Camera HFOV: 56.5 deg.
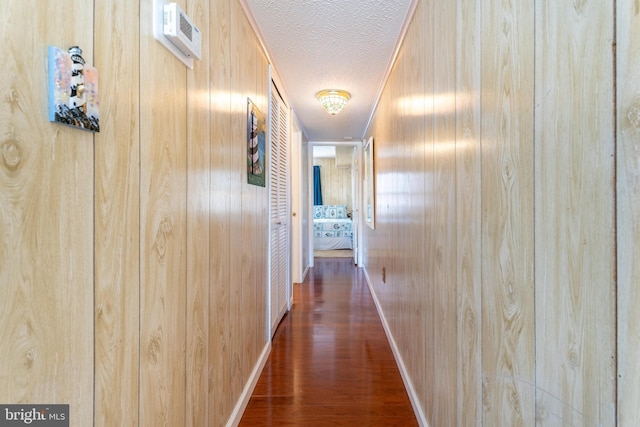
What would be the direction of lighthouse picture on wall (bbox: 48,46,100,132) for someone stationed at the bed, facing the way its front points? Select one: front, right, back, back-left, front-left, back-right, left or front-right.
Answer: front

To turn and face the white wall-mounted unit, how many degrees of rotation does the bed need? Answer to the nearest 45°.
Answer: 0° — it already faces it

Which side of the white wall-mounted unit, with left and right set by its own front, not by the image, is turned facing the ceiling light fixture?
left

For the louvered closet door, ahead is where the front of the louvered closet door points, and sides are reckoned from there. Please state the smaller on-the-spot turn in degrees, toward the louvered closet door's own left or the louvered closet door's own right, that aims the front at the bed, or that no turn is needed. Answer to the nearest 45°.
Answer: approximately 90° to the louvered closet door's own left

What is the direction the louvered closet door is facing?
to the viewer's right

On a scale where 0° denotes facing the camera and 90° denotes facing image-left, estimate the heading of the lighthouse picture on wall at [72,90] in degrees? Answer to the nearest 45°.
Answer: approximately 315°

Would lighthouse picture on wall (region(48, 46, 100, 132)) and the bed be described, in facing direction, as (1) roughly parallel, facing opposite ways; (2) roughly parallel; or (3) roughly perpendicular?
roughly perpendicular

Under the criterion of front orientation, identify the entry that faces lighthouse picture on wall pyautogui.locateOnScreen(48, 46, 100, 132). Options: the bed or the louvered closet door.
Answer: the bed

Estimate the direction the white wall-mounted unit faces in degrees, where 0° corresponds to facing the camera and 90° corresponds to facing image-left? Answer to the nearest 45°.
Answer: approximately 315°

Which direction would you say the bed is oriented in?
toward the camera

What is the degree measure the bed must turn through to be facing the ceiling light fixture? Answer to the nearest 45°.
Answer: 0° — it already faces it
